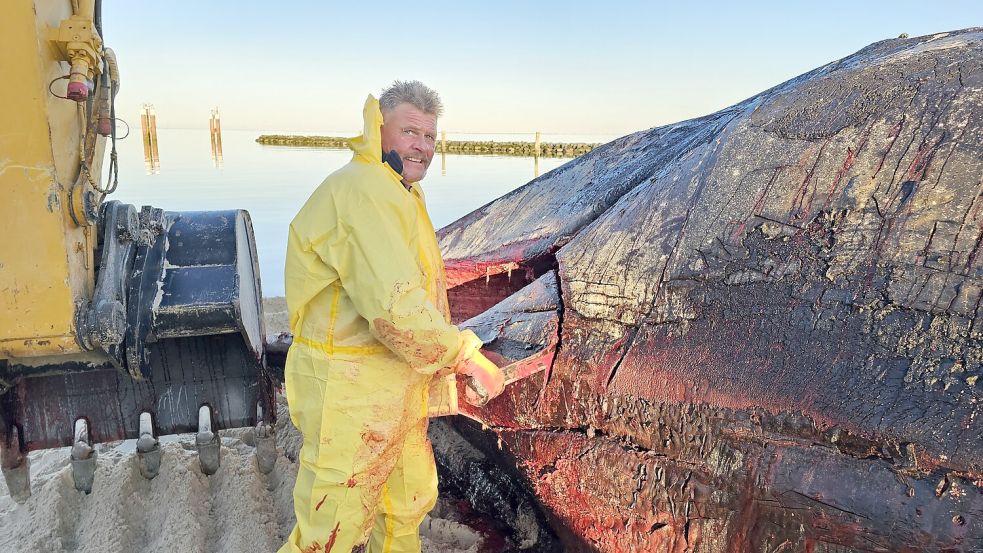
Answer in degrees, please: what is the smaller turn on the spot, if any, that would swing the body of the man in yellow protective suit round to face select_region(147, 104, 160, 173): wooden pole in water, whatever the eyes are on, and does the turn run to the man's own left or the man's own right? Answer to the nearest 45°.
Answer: approximately 90° to the man's own left

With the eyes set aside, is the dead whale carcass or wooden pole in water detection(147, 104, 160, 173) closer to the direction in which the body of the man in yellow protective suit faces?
the dead whale carcass

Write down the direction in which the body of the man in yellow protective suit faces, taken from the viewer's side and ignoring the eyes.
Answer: to the viewer's right

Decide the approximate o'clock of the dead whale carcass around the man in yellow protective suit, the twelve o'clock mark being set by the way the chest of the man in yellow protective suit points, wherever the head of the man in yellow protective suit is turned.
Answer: The dead whale carcass is roughly at 12 o'clock from the man in yellow protective suit.
